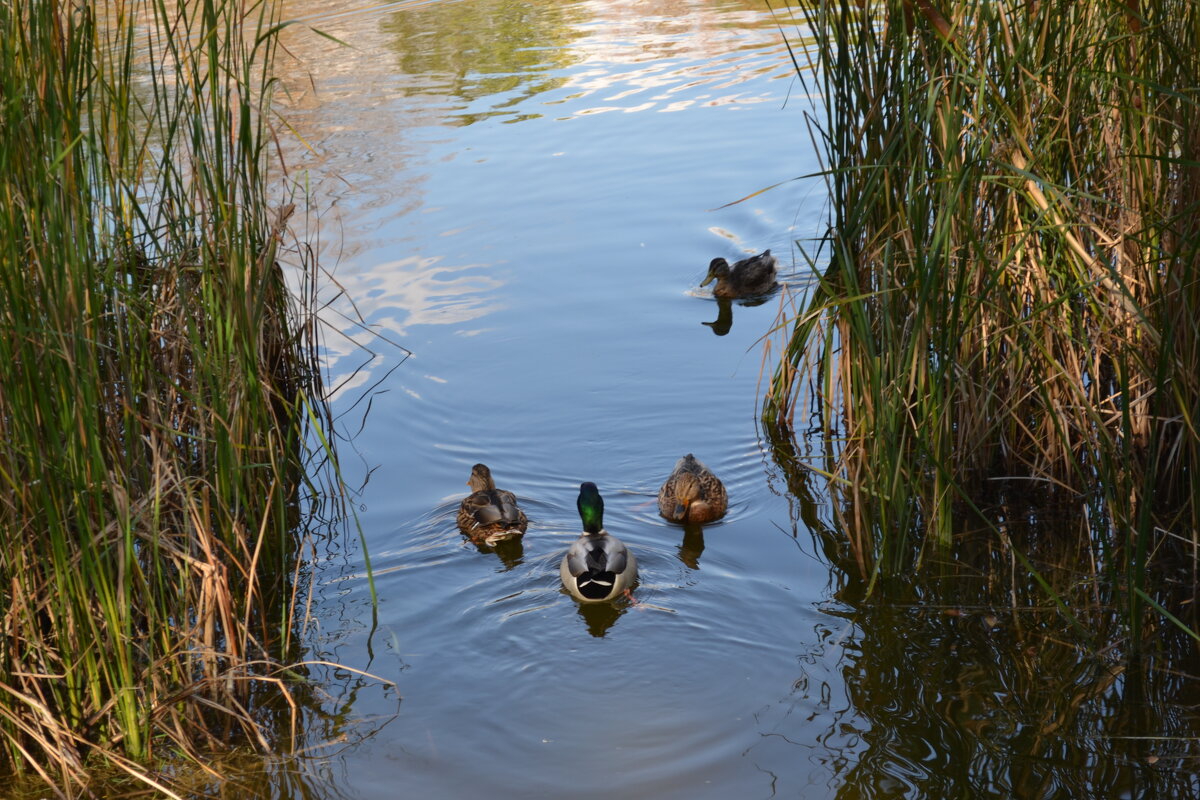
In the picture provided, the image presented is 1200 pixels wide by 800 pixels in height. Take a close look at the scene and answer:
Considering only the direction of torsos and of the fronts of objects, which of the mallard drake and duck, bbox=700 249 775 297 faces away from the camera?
the mallard drake

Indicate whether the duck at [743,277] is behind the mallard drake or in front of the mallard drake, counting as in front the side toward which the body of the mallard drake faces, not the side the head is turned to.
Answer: in front

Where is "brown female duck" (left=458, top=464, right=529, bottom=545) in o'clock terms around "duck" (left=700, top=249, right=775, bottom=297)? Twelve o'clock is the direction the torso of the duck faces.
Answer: The brown female duck is roughly at 11 o'clock from the duck.

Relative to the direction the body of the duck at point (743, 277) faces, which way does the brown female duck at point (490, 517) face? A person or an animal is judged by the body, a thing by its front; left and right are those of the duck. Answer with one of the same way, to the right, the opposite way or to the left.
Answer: to the right

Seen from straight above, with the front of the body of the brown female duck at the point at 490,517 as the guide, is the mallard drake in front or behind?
behind

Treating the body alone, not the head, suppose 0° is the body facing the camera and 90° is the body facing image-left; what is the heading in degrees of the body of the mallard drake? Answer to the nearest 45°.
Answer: approximately 180°

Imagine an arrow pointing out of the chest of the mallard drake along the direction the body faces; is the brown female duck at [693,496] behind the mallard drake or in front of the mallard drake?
in front

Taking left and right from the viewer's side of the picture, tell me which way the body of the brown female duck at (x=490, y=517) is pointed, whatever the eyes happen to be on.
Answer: facing away from the viewer and to the left of the viewer

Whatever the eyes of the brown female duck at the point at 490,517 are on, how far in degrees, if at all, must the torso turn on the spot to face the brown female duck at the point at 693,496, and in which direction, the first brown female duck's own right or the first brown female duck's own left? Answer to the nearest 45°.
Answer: approximately 135° to the first brown female duck's own right

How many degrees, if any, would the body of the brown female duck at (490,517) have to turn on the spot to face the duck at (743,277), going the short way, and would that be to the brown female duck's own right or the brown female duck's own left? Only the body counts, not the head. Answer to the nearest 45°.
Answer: approximately 90° to the brown female duck's own right

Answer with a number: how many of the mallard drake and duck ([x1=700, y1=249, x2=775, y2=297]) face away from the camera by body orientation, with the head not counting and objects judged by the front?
1

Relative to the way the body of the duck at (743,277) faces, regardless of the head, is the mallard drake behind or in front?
in front

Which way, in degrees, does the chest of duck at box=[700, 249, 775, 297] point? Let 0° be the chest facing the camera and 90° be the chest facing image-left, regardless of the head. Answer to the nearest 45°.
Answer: approximately 45°
